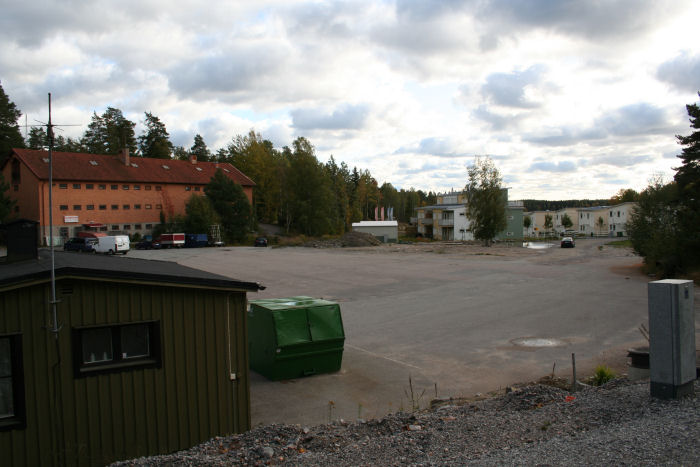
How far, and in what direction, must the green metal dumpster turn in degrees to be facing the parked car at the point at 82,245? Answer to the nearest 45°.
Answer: approximately 180°

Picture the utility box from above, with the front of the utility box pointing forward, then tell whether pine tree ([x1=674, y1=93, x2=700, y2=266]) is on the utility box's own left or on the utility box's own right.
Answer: on the utility box's own left

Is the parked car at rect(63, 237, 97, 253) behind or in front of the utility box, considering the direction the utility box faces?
behind

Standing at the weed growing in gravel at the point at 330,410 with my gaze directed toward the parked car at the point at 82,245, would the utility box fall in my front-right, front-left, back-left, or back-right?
back-right

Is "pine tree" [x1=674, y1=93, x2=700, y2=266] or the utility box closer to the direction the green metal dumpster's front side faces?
the utility box

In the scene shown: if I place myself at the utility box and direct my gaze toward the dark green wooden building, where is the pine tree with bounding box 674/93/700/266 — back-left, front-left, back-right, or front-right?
back-right

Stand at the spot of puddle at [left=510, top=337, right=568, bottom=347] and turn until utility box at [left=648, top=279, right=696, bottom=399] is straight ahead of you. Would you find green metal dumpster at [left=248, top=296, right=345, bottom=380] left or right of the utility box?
right

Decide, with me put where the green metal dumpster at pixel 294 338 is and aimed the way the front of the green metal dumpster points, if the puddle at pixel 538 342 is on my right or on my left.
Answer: on my left

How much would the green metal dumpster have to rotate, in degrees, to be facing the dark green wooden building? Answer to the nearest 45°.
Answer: approximately 90° to its right

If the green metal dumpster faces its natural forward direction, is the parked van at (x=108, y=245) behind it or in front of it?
behind

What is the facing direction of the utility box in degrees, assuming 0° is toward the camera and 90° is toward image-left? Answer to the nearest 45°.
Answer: approximately 315°

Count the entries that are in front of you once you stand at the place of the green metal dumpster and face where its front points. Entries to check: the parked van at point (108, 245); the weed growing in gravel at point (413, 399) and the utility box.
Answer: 2

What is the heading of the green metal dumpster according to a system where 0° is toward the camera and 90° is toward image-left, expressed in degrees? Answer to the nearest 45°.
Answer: approximately 315°
